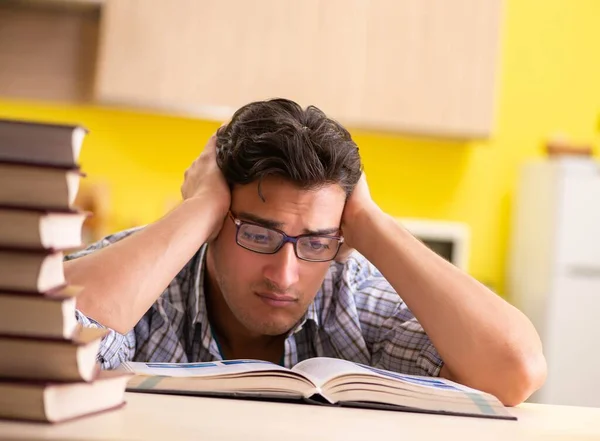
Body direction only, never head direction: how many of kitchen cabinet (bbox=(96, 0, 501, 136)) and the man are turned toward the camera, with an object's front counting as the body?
2

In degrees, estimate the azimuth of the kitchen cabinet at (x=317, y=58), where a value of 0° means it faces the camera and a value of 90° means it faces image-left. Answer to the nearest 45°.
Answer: approximately 0°

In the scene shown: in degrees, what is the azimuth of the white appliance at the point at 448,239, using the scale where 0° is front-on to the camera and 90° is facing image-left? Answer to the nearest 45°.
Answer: approximately 0°

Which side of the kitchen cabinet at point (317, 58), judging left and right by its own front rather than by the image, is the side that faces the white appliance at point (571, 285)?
left

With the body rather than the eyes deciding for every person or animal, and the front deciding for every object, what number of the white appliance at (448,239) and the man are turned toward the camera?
2

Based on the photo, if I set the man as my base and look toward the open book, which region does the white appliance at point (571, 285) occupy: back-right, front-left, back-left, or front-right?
back-left

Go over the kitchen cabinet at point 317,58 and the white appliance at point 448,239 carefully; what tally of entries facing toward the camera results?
2

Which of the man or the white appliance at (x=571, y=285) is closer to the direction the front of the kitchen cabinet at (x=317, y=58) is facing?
the man

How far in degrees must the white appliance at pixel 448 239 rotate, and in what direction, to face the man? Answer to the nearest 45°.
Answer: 0° — it already faces them

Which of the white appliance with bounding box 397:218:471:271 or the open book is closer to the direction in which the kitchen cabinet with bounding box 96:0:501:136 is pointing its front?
the open book
